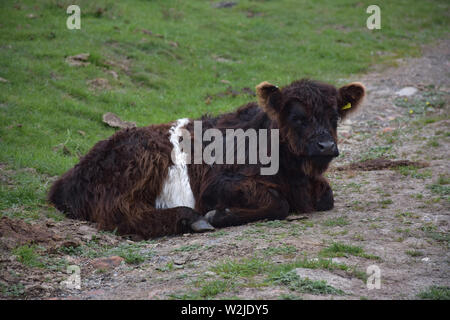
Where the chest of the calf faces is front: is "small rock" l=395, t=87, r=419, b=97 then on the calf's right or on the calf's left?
on the calf's left

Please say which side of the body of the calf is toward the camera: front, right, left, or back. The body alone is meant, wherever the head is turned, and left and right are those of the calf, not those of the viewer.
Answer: right

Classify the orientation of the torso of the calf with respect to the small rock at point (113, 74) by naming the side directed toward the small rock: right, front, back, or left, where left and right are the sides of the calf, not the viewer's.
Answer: left

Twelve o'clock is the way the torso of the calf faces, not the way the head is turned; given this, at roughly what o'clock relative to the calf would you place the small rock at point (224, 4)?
The small rock is roughly at 9 o'clock from the calf.

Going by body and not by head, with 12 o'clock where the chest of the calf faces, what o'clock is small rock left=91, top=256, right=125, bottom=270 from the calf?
The small rock is roughly at 4 o'clock from the calf.
